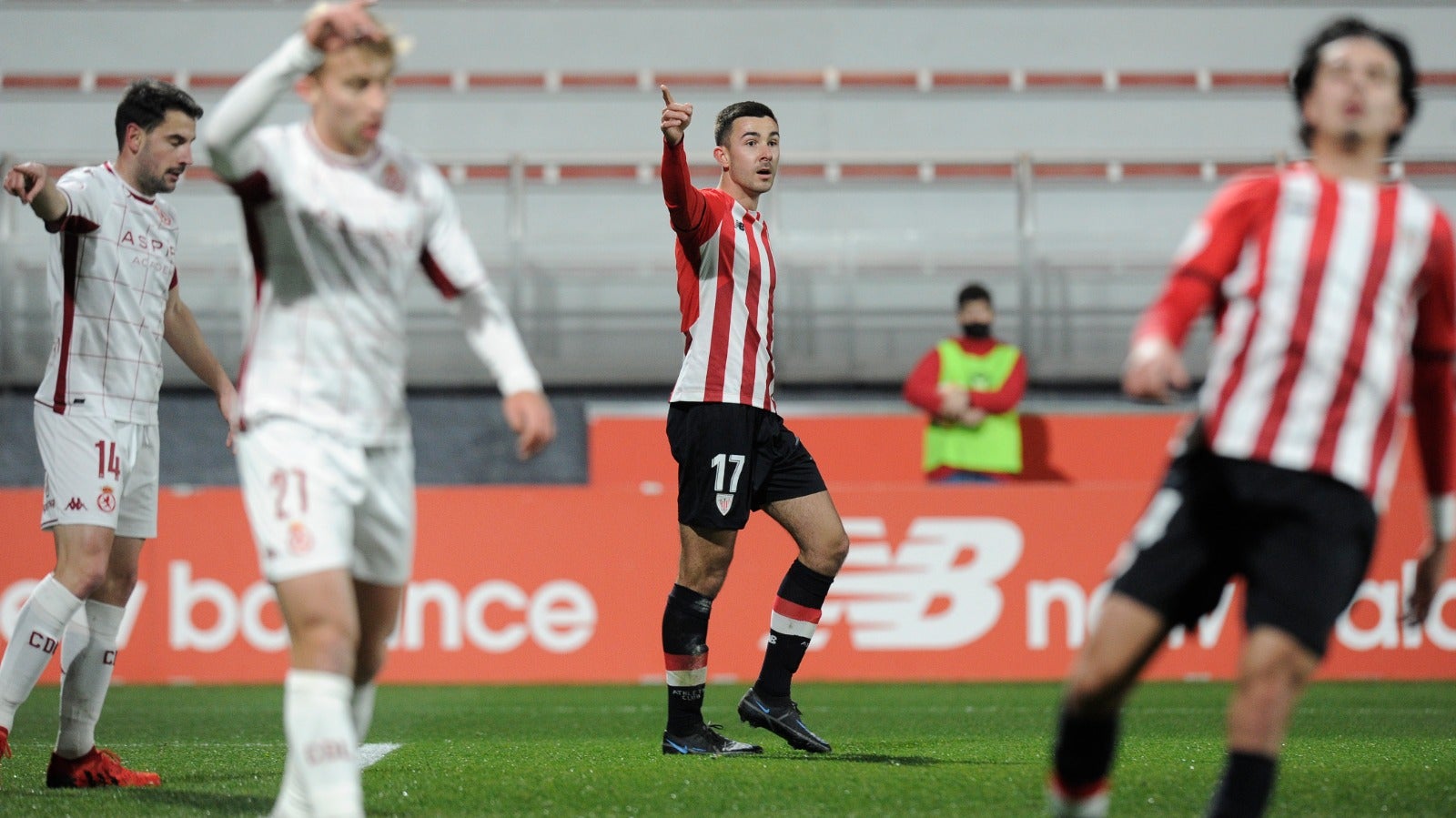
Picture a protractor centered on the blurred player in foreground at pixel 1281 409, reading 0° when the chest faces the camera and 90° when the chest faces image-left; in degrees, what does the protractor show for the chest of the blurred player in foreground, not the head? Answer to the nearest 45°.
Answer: approximately 0°

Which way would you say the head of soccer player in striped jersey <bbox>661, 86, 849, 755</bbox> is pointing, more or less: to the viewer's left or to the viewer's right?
to the viewer's right

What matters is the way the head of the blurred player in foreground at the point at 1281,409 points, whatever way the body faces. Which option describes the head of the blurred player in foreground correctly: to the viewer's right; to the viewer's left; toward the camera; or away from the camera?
toward the camera

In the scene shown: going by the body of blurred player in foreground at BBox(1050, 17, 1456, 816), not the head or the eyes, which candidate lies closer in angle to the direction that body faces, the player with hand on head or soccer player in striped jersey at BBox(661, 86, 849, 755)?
the player with hand on head

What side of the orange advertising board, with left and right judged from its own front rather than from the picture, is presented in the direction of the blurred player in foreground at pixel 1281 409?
front

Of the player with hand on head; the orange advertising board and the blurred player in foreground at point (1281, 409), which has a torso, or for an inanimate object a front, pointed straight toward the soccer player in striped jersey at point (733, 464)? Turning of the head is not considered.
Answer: the orange advertising board

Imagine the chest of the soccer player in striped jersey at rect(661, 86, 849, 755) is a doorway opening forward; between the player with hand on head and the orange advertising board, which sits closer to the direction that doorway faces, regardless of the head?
the player with hand on head

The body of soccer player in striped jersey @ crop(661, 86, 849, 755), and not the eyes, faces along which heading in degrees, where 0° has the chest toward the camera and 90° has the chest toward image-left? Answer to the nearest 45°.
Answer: approximately 315°

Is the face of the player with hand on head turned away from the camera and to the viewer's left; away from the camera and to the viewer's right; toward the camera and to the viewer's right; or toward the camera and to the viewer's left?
toward the camera and to the viewer's right

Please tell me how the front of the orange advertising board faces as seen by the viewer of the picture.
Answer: facing the viewer

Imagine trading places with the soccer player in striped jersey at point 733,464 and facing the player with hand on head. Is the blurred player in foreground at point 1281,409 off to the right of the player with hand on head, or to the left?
left

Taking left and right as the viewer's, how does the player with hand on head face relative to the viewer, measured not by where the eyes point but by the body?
facing the viewer and to the right of the viewer

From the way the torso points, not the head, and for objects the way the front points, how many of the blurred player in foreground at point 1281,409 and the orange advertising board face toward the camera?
2
